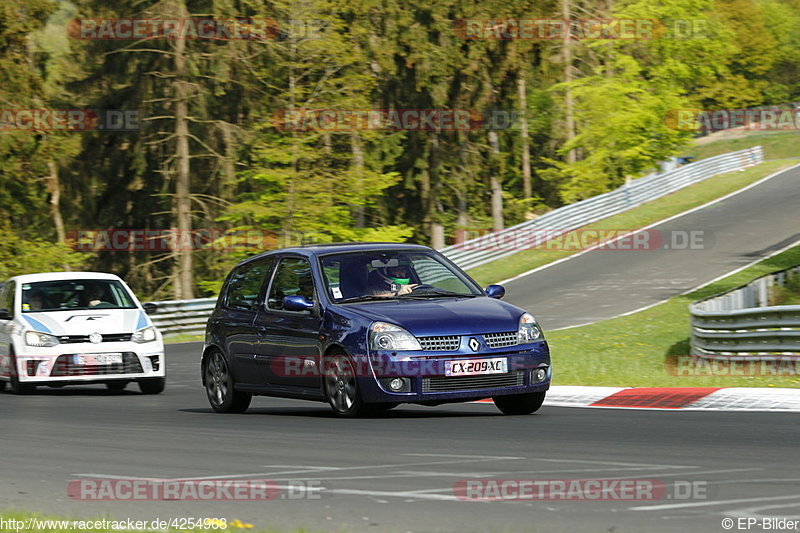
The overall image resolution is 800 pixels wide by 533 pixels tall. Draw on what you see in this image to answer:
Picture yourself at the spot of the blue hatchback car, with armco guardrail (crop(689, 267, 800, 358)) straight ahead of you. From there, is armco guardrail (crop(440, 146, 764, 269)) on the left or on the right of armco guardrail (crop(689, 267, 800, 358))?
left

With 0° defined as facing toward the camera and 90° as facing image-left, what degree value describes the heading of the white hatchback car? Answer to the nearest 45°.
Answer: approximately 0°

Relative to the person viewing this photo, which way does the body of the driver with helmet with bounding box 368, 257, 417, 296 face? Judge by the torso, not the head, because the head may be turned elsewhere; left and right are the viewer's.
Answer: facing the viewer and to the right of the viewer

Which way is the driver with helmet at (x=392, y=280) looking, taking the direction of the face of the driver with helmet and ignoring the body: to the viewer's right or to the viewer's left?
to the viewer's right

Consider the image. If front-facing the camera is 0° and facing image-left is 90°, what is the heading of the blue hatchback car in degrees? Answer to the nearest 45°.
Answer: approximately 315°

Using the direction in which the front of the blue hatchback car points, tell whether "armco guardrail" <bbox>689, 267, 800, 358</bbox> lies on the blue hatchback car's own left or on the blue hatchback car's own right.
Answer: on the blue hatchback car's own left

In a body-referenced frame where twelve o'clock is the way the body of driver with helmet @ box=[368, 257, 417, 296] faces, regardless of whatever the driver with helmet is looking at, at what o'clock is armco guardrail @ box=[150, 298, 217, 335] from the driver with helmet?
The armco guardrail is roughly at 7 o'clock from the driver with helmet.

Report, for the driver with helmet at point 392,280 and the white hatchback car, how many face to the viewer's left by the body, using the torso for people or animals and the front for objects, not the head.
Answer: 0

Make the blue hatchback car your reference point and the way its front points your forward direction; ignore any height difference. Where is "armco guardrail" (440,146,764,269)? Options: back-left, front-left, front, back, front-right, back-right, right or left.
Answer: back-left

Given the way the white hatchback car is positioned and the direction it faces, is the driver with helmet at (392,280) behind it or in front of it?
in front

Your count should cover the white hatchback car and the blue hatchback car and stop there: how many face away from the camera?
0

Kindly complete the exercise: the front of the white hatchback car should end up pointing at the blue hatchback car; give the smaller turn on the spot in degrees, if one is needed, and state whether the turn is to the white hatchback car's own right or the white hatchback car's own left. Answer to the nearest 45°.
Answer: approximately 45° to the white hatchback car's own left

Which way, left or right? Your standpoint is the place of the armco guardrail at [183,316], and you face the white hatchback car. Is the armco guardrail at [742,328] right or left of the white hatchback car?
left

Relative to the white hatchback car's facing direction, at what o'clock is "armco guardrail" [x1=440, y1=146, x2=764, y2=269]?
The armco guardrail is roughly at 7 o'clock from the white hatchback car.
